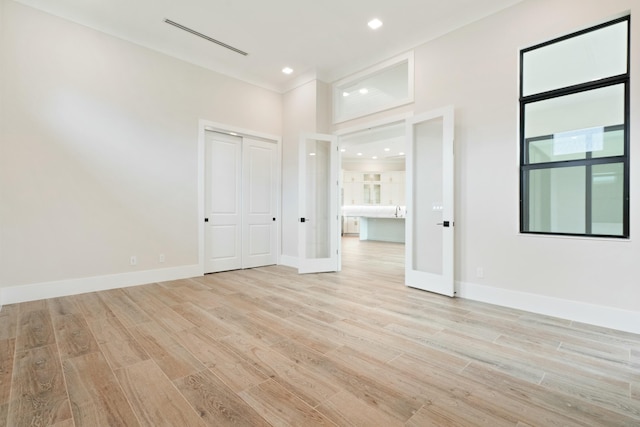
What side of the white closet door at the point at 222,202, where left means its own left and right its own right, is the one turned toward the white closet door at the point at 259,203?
left

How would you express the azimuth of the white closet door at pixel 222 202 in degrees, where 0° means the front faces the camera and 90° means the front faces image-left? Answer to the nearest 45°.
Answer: approximately 315°

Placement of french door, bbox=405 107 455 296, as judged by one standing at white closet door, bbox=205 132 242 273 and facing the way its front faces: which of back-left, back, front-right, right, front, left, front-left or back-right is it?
front

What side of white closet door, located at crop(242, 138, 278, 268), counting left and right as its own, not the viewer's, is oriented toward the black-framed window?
front

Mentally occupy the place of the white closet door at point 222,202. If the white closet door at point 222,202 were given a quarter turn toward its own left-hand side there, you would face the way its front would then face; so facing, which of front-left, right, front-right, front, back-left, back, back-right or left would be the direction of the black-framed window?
right

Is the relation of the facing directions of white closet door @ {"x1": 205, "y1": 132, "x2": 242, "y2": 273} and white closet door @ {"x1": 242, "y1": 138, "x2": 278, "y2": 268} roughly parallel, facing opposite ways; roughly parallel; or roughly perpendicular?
roughly parallel

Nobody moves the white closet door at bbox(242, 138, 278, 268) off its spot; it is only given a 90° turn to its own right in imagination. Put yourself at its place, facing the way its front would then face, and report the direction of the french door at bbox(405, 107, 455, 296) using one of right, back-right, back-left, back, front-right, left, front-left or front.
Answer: left

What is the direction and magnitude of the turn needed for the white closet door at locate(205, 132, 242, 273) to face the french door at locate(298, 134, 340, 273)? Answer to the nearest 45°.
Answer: approximately 45° to its left

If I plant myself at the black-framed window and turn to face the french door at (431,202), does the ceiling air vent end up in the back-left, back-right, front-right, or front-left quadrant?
front-left

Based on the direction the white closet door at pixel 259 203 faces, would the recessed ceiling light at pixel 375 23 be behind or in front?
in front

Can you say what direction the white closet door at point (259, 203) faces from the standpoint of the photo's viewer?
facing the viewer and to the right of the viewer

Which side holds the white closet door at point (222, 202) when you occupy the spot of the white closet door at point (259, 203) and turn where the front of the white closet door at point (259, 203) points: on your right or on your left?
on your right

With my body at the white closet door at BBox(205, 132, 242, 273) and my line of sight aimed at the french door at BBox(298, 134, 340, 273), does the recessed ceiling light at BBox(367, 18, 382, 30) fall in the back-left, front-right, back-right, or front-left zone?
front-right

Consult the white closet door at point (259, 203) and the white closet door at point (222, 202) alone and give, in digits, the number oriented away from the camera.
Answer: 0
